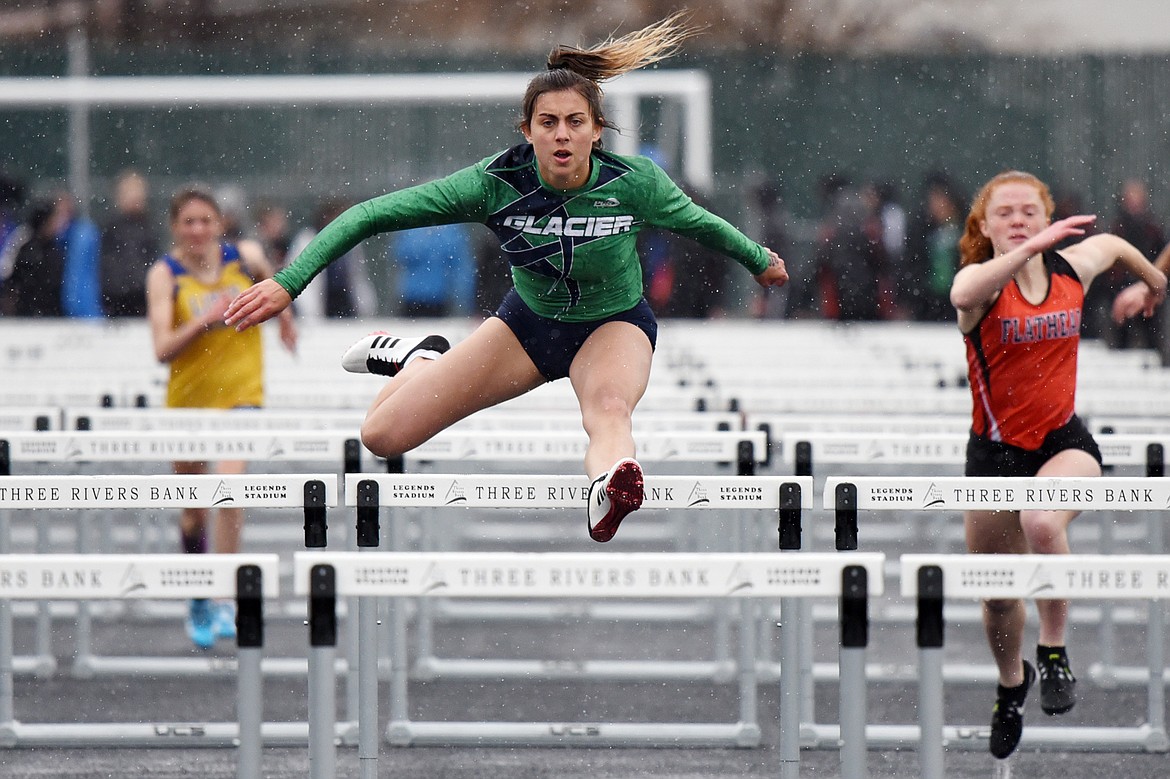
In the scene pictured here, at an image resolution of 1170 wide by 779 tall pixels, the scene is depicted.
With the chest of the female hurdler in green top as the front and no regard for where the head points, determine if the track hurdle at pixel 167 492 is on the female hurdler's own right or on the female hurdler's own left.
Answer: on the female hurdler's own right

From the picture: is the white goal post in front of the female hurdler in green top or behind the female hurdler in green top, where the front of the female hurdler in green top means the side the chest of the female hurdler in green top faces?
behind

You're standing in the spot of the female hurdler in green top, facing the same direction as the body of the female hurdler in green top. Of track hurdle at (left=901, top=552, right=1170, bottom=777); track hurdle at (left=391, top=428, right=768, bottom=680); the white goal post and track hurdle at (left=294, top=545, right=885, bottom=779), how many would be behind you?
2

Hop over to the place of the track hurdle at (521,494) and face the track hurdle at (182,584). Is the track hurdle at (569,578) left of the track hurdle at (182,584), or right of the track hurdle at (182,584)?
left

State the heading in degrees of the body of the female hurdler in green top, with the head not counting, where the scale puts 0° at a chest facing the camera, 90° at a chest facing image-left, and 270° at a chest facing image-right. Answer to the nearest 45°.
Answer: approximately 0°

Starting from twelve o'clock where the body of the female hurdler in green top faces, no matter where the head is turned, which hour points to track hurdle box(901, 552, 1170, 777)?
The track hurdle is roughly at 11 o'clock from the female hurdler in green top.

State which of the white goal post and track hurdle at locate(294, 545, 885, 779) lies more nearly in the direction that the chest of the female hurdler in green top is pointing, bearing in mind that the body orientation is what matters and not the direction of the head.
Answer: the track hurdle

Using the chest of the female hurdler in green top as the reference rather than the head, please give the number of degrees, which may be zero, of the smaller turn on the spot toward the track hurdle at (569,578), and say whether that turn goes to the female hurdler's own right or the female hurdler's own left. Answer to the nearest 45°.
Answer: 0° — they already face it

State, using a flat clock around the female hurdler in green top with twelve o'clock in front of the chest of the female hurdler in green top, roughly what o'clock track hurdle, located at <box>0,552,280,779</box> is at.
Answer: The track hurdle is roughly at 1 o'clock from the female hurdler in green top.
